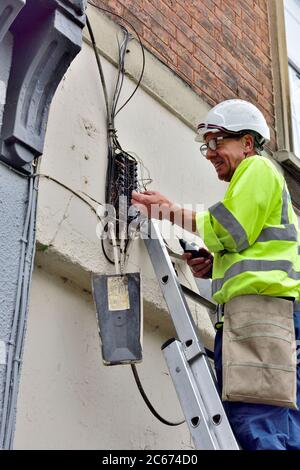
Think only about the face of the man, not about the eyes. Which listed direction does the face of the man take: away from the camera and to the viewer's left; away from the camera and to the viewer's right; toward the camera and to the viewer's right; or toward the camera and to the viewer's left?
toward the camera and to the viewer's left

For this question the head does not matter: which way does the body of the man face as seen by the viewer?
to the viewer's left

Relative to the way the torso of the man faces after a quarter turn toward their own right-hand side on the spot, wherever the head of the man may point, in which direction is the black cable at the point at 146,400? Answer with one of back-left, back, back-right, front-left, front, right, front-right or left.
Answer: front-left
